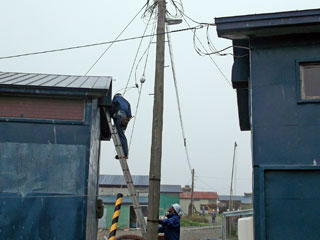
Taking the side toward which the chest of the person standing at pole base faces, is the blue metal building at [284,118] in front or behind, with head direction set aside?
behind

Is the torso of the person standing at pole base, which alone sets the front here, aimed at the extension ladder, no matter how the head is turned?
yes

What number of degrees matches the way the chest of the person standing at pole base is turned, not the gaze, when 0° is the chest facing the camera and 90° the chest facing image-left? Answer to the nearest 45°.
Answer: approximately 90°

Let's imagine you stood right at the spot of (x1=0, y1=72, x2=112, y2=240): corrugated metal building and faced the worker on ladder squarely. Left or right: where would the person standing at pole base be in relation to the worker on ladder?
right

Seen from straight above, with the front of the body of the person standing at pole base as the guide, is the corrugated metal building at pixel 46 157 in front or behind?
in front
